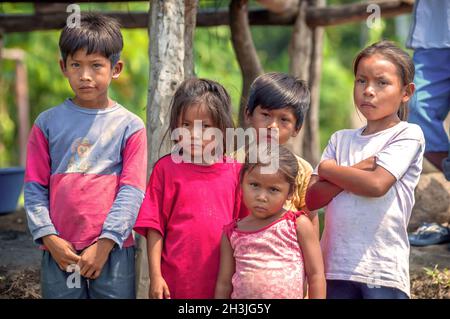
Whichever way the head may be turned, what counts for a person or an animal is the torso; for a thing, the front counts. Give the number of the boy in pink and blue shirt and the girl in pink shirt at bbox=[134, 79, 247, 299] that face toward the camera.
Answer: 2

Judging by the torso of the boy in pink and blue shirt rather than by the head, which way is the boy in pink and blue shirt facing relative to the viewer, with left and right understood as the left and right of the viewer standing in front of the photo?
facing the viewer

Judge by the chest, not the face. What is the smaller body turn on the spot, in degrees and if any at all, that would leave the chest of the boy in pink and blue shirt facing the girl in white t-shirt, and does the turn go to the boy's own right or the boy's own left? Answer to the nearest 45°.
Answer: approximately 90° to the boy's own left

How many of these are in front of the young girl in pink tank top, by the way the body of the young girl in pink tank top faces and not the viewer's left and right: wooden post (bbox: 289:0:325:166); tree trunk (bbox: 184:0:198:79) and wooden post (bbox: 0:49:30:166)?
0

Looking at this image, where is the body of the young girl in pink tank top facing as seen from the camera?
toward the camera

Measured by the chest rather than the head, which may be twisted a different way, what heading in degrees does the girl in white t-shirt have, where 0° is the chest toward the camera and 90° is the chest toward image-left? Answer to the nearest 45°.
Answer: approximately 45°

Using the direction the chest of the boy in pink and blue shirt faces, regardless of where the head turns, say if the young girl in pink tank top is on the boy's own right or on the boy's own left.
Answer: on the boy's own left

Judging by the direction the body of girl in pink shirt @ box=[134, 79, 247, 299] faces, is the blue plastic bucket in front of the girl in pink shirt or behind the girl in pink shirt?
behind

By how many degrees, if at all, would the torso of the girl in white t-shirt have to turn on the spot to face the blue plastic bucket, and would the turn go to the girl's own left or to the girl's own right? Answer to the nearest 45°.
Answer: approximately 90° to the girl's own right

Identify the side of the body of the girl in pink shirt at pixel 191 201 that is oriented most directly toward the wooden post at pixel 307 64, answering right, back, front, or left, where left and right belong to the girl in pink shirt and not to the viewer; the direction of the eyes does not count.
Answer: back

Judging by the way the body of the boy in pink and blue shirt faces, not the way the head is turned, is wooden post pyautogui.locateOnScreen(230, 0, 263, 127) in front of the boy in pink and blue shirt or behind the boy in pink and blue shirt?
behind

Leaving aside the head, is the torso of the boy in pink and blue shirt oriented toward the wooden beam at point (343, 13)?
no

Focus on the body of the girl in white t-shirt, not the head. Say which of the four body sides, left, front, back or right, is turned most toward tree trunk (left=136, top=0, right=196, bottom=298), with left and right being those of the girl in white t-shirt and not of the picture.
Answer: right

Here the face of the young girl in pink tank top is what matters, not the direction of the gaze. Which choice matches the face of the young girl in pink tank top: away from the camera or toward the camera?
toward the camera

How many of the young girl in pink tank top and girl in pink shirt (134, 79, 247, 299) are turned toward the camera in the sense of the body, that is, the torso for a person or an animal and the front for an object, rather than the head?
2

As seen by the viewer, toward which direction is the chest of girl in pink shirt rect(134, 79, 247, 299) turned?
toward the camera

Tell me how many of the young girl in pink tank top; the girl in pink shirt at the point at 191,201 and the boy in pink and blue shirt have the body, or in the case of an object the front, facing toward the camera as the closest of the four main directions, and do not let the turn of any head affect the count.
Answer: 3

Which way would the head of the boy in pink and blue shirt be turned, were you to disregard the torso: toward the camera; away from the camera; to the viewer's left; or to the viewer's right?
toward the camera
